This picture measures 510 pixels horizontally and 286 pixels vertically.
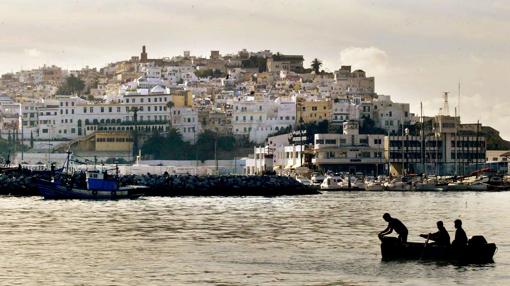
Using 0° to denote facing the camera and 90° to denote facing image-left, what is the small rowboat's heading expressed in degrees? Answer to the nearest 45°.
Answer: approximately 90°

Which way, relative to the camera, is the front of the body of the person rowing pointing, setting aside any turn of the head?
to the viewer's left
